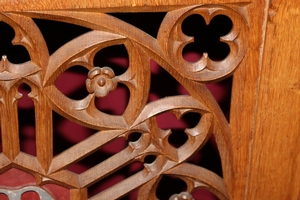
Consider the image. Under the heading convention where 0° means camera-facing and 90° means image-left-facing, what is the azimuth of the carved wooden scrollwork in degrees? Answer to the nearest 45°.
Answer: approximately 0°
